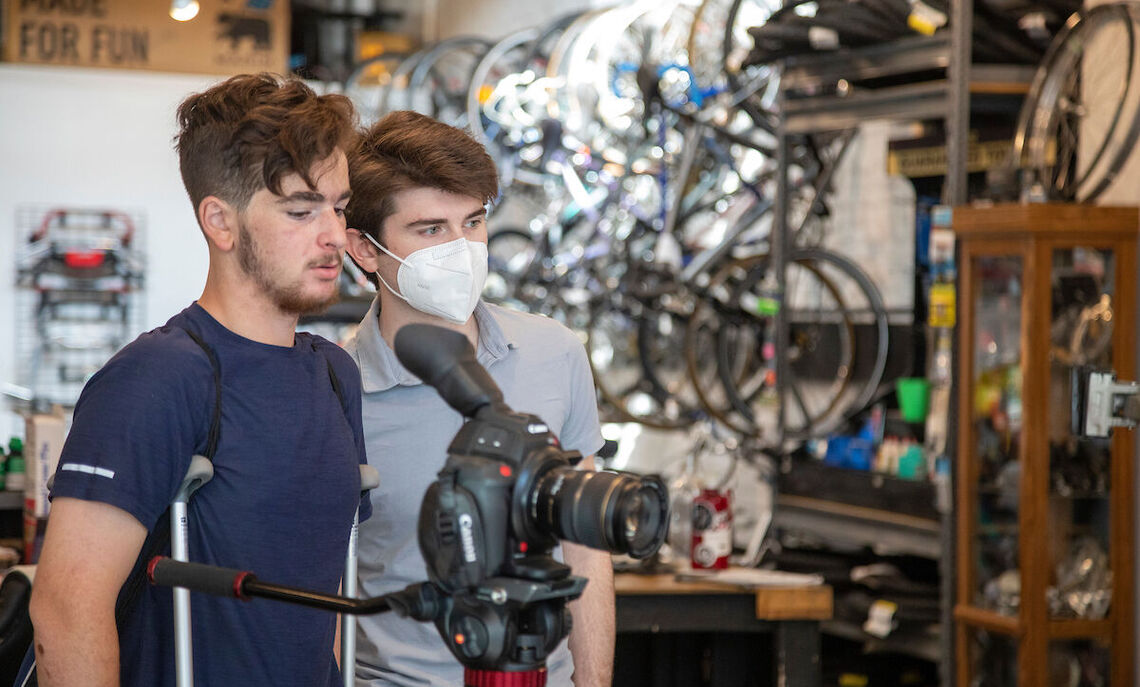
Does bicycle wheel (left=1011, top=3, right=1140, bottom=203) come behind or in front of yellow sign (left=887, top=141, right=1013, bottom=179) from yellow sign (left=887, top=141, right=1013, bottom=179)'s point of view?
in front

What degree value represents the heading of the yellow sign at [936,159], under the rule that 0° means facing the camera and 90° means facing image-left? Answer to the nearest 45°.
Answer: approximately 0°

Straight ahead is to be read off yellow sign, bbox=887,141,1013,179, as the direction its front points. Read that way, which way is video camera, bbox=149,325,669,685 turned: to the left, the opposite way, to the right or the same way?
to the left

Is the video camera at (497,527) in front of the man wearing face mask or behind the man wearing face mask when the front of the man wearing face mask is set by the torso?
in front

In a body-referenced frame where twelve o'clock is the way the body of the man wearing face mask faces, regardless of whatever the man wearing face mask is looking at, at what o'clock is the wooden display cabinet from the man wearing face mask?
The wooden display cabinet is roughly at 9 o'clock from the man wearing face mask.

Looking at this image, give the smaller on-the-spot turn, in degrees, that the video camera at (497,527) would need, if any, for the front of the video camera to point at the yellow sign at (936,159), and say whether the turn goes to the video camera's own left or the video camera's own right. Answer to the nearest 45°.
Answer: approximately 90° to the video camera's own left

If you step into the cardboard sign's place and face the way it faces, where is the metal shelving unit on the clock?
The metal shelving unit is roughly at 10 o'clock from the cardboard sign.

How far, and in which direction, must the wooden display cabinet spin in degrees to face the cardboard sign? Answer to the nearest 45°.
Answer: approximately 90° to its right

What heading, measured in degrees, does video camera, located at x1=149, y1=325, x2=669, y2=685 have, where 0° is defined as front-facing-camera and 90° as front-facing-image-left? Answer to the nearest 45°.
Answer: approximately 315°

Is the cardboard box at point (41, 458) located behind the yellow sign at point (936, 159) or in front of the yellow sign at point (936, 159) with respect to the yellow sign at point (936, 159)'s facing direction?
in front
